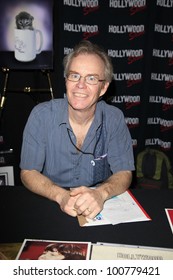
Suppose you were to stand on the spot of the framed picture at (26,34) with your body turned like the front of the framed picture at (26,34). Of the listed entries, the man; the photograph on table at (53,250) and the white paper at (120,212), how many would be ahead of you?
3

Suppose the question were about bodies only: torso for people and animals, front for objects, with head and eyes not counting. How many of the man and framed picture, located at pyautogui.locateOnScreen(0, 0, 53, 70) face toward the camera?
2

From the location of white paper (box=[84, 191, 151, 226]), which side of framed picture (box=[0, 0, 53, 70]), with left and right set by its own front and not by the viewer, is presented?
front

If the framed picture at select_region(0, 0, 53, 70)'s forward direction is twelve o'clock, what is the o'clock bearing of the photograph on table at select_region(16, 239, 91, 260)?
The photograph on table is roughly at 12 o'clock from the framed picture.

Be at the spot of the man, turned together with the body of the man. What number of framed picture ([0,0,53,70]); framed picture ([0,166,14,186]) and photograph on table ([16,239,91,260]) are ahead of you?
1

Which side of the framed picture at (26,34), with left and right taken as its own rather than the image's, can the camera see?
front

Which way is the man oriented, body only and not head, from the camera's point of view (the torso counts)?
toward the camera

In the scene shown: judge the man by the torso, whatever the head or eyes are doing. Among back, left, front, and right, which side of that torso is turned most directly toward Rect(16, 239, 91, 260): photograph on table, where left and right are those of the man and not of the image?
front

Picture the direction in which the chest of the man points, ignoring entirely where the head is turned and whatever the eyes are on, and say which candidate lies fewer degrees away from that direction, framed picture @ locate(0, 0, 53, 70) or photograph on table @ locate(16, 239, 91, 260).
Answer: the photograph on table

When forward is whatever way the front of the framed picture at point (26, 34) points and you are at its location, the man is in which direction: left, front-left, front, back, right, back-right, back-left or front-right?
front
